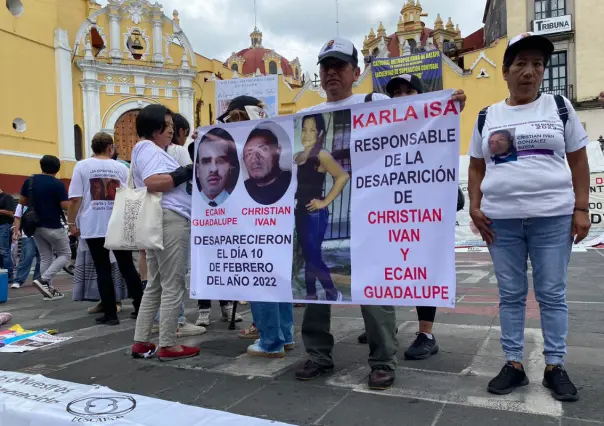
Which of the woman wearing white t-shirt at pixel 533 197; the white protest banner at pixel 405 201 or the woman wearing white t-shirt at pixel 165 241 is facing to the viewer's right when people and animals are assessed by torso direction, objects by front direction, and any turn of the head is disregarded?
the woman wearing white t-shirt at pixel 165 241

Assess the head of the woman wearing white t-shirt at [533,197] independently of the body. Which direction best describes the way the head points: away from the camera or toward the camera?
toward the camera

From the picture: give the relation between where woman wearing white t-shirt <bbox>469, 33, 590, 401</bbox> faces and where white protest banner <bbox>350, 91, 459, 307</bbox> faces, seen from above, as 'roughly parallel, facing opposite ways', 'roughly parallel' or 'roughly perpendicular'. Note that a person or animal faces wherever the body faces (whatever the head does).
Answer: roughly parallel

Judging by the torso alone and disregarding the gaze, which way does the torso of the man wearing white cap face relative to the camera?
toward the camera

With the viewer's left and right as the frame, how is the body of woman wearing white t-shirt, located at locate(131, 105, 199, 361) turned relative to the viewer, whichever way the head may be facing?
facing to the right of the viewer

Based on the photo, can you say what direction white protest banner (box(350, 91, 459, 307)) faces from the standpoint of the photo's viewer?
facing the viewer

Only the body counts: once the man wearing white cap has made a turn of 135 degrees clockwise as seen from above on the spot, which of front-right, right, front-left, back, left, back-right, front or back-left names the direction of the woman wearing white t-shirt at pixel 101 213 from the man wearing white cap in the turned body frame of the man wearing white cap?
front

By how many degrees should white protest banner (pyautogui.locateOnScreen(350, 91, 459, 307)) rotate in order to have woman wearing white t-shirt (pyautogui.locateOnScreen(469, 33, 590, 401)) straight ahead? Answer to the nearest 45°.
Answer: approximately 90° to its left

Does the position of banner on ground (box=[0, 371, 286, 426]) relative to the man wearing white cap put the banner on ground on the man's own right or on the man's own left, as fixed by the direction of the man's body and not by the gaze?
on the man's own right

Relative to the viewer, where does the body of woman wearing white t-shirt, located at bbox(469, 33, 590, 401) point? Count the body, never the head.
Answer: toward the camera

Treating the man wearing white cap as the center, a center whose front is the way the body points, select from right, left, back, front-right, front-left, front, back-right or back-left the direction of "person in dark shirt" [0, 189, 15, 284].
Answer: back-right

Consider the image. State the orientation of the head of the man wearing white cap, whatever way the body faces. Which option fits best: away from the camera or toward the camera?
toward the camera

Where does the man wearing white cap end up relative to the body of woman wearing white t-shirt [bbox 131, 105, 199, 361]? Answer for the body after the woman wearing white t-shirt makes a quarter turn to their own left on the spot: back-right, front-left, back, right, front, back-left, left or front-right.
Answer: back-right

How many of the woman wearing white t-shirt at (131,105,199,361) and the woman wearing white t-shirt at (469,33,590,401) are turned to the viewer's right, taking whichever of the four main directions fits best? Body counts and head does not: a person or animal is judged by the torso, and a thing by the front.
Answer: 1

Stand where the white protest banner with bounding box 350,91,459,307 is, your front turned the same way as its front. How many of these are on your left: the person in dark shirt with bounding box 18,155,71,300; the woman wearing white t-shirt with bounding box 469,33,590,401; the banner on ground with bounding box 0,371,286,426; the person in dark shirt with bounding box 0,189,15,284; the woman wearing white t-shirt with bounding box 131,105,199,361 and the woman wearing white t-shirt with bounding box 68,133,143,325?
1

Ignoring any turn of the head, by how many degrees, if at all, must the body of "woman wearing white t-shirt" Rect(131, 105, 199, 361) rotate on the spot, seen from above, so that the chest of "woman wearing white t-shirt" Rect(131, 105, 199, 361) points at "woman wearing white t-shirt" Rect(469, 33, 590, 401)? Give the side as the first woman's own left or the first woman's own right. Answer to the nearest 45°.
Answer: approximately 45° to the first woman's own right

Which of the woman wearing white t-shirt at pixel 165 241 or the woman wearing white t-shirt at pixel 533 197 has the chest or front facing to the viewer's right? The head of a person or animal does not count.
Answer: the woman wearing white t-shirt at pixel 165 241
